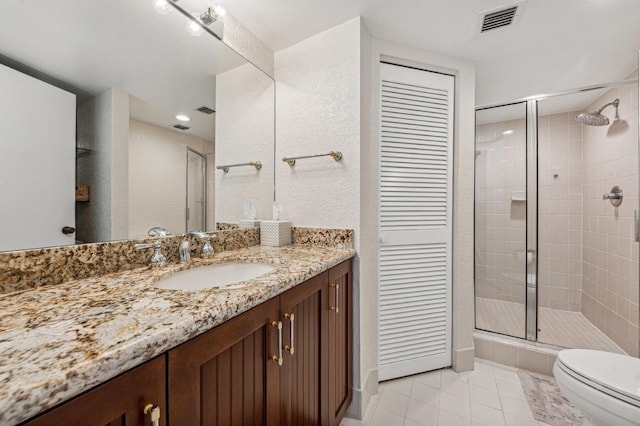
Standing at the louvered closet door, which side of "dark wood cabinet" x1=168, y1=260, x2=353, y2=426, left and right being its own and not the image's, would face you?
left

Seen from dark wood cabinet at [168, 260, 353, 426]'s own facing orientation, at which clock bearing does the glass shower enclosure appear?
The glass shower enclosure is roughly at 10 o'clock from the dark wood cabinet.

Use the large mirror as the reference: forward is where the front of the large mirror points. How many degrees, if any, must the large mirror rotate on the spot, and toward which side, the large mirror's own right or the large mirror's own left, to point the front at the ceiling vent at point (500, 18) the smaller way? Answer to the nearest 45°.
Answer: approximately 45° to the large mirror's own left

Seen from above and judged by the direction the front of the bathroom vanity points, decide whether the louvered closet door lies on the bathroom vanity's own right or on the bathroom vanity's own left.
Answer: on the bathroom vanity's own left

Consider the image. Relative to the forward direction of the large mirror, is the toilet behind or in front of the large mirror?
in front

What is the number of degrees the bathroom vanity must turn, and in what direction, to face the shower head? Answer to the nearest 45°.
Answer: approximately 45° to its left

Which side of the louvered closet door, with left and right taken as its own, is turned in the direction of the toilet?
front

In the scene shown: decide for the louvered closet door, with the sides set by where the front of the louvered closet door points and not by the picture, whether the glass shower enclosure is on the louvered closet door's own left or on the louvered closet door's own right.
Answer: on the louvered closet door's own left

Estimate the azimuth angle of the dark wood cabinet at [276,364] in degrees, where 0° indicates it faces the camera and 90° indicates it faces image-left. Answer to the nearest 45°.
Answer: approximately 315°

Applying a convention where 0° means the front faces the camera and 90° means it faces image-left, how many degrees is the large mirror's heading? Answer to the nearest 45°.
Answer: approximately 315°
